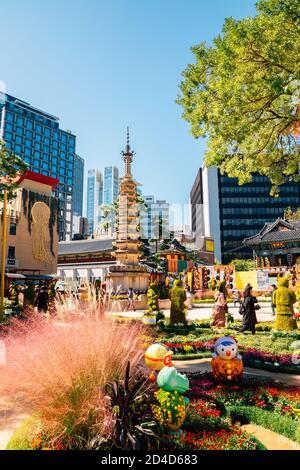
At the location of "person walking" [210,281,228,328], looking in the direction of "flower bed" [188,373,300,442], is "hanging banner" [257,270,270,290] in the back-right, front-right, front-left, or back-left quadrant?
back-left

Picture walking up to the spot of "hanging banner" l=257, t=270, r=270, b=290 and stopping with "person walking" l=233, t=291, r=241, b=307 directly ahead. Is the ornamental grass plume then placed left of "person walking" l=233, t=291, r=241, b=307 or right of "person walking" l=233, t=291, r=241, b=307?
left

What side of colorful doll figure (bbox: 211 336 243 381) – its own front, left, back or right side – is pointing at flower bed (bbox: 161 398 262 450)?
front

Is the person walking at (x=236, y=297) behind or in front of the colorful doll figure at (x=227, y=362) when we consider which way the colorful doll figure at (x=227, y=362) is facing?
behind

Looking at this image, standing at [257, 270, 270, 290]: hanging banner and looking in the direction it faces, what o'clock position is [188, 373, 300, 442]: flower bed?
The flower bed is roughly at 12 o'clock from the hanging banner.
